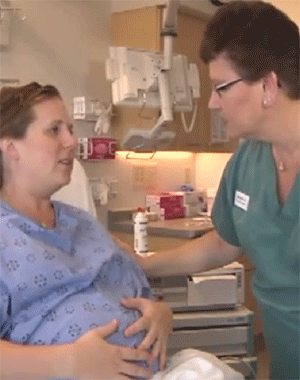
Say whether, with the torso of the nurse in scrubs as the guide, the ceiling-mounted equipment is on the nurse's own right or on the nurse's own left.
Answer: on the nurse's own right

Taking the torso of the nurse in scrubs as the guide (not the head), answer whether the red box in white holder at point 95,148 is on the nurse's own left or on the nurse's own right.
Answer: on the nurse's own right

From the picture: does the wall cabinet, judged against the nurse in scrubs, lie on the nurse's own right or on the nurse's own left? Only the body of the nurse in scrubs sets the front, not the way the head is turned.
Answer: on the nurse's own right

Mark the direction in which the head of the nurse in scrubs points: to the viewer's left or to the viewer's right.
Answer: to the viewer's left

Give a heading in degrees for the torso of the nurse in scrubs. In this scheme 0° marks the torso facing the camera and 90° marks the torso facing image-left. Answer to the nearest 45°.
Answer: approximately 45°
